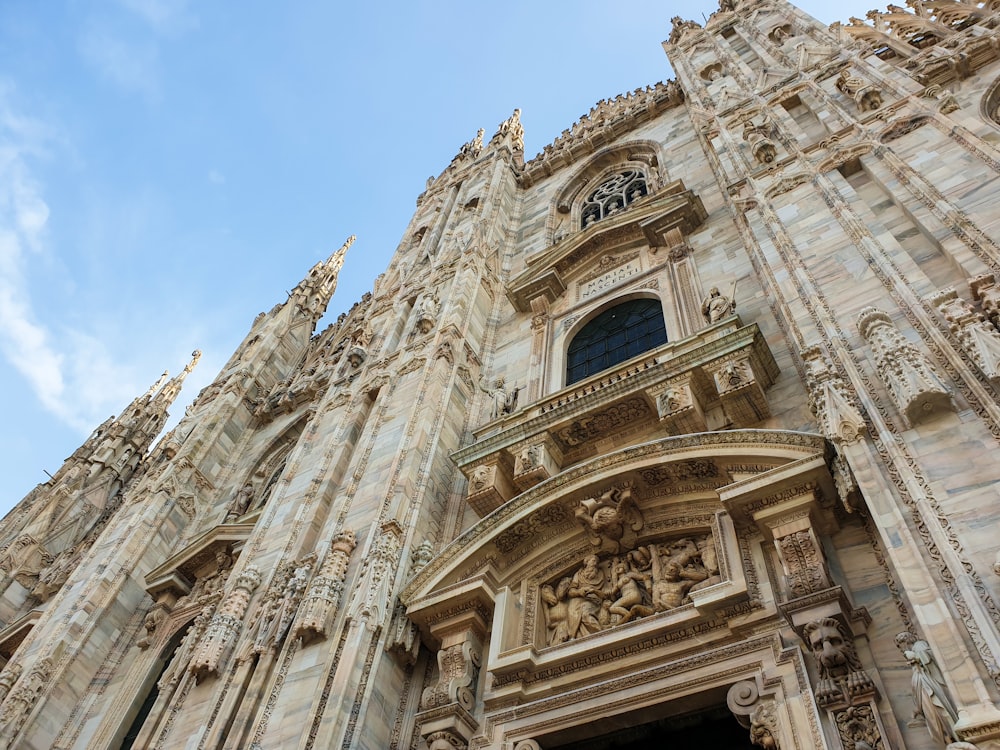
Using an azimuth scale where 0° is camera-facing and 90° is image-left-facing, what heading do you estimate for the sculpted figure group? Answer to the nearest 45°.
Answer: approximately 0°

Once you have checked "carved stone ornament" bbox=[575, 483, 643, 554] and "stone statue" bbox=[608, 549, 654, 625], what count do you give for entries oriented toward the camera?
2

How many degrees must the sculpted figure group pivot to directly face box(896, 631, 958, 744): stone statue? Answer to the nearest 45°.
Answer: approximately 45° to its left

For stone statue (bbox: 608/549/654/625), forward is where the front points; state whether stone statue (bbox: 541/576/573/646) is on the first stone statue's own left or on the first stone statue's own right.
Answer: on the first stone statue's own right

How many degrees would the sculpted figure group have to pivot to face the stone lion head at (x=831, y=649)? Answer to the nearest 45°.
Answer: approximately 45° to its left

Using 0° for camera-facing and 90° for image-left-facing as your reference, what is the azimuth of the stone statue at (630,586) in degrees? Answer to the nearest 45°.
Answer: approximately 0°

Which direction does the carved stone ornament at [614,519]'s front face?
toward the camera

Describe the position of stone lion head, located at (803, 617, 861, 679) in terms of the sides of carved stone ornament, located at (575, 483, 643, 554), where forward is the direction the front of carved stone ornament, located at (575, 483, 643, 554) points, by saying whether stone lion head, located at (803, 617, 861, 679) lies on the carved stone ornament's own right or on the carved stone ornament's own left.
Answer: on the carved stone ornament's own left

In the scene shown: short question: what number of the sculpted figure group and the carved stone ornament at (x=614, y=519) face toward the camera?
2
